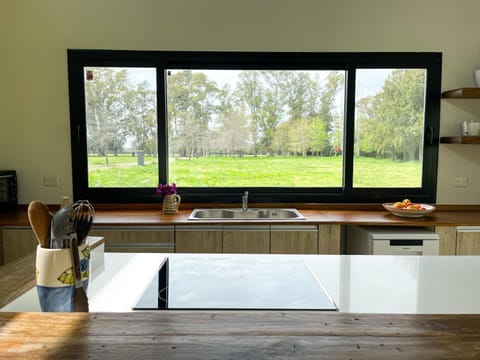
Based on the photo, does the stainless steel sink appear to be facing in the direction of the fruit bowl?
no

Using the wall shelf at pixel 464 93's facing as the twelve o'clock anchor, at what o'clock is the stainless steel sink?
The stainless steel sink is roughly at 2 o'clock from the wall shelf.

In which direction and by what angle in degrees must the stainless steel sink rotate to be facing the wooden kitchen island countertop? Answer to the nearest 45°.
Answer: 0° — it already faces it

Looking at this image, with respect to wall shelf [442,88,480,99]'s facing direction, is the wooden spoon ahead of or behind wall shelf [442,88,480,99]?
ahead

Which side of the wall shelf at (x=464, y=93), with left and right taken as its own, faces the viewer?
front

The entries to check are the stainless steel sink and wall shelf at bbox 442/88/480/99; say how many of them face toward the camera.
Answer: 2

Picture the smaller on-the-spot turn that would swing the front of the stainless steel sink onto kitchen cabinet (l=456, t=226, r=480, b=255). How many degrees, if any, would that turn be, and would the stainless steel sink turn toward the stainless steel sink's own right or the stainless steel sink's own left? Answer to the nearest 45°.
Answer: approximately 90° to the stainless steel sink's own left

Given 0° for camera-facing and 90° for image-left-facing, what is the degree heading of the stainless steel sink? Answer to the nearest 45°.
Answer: approximately 0°

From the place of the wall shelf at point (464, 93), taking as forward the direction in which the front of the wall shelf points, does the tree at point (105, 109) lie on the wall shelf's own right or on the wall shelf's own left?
on the wall shelf's own right

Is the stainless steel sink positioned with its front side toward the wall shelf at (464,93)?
no

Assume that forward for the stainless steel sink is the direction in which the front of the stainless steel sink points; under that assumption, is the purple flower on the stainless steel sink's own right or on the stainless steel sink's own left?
on the stainless steel sink's own right
